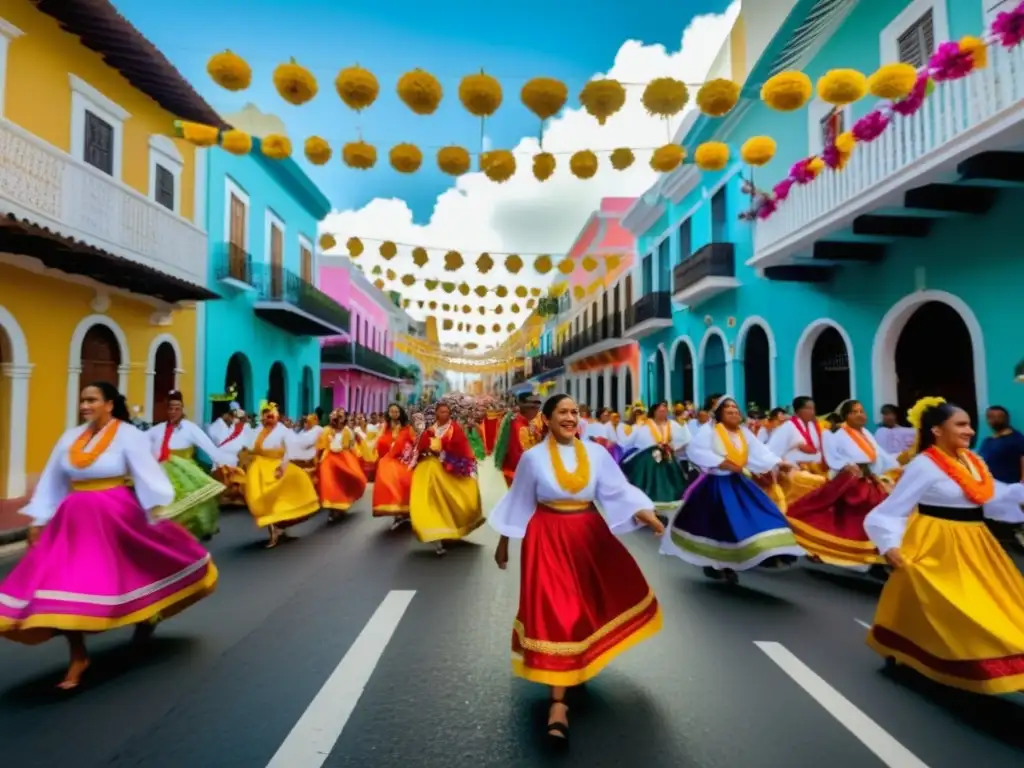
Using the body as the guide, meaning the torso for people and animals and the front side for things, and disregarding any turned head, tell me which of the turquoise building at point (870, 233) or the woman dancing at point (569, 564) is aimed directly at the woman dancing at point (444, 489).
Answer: the turquoise building

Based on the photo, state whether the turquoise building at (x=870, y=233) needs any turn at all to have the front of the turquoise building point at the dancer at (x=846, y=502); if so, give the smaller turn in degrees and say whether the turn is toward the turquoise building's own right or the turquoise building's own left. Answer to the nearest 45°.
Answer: approximately 45° to the turquoise building's own left

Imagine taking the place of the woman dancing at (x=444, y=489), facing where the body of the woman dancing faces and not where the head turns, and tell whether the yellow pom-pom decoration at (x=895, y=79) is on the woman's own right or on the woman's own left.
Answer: on the woman's own left

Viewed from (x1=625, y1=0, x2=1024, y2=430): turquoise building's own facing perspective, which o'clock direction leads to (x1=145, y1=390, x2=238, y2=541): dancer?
The dancer is roughly at 12 o'clock from the turquoise building.

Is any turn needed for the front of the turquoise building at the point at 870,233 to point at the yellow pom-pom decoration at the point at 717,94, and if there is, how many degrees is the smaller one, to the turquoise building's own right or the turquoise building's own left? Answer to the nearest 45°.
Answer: approximately 45° to the turquoise building's own left
